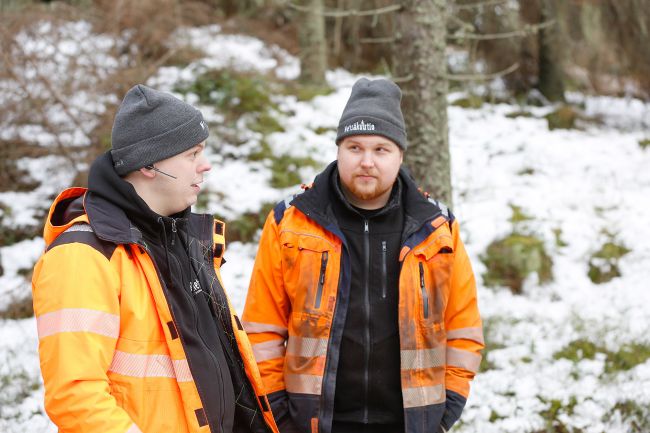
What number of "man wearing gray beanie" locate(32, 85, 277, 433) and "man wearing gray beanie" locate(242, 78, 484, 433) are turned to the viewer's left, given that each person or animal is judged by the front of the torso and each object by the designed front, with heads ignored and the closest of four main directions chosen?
0

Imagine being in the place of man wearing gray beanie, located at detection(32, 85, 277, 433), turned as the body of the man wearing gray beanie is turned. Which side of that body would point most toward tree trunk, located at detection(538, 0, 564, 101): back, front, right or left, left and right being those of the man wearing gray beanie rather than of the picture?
left

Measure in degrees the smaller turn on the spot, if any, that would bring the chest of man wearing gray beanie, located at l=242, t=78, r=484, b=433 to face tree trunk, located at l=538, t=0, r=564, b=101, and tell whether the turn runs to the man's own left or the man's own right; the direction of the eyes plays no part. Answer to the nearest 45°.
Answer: approximately 180°

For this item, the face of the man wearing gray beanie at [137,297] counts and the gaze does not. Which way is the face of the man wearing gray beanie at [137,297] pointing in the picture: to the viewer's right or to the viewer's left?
to the viewer's right

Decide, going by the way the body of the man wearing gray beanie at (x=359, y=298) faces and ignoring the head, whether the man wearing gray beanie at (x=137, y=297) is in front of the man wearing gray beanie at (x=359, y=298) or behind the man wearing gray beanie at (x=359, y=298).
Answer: in front

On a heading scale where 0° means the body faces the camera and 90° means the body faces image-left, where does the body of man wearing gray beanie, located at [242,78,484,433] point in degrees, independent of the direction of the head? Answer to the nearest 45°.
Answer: approximately 0°

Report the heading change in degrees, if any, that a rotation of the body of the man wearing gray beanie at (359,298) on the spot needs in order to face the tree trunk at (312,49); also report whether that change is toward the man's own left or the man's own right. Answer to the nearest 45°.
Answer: approximately 180°
